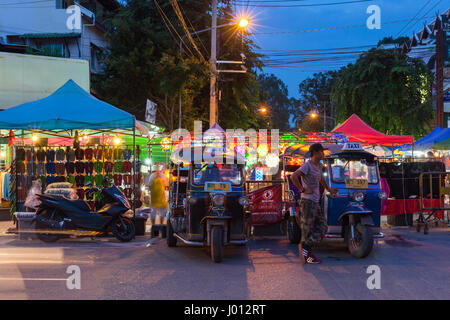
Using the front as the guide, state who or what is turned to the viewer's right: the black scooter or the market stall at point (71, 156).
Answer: the black scooter

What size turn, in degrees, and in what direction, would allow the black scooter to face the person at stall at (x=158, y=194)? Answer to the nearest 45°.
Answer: approximately 45° to its left

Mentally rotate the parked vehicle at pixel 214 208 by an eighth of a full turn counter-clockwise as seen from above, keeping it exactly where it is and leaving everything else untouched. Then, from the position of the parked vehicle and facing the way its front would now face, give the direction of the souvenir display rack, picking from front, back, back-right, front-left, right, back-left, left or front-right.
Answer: back

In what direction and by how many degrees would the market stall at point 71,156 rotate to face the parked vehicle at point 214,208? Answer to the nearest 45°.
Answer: approximately 45° to its left

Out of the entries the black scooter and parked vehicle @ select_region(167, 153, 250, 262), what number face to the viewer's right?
1

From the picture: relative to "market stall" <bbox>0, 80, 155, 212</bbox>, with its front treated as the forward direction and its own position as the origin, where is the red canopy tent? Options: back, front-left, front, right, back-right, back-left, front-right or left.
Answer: left

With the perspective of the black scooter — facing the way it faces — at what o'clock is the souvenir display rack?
The souvenir display rack is roughly at 9 o'clock from the black scooter.

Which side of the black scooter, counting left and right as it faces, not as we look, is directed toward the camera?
right

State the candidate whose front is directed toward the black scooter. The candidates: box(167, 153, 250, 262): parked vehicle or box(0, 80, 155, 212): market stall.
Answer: the market stall

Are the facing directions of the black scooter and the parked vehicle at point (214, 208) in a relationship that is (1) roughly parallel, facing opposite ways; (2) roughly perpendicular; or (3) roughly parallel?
roughly perpendicular

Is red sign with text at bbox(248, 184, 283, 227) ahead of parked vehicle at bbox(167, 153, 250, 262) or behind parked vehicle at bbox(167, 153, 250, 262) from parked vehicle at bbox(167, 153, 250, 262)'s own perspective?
behind

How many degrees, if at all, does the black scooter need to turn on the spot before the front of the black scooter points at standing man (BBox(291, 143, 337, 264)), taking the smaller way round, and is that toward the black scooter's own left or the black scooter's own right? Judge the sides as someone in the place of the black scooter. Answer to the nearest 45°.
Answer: approximately 45° to the black scooter's own right

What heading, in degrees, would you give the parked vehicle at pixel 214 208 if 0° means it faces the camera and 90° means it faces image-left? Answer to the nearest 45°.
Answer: approximately 0°
